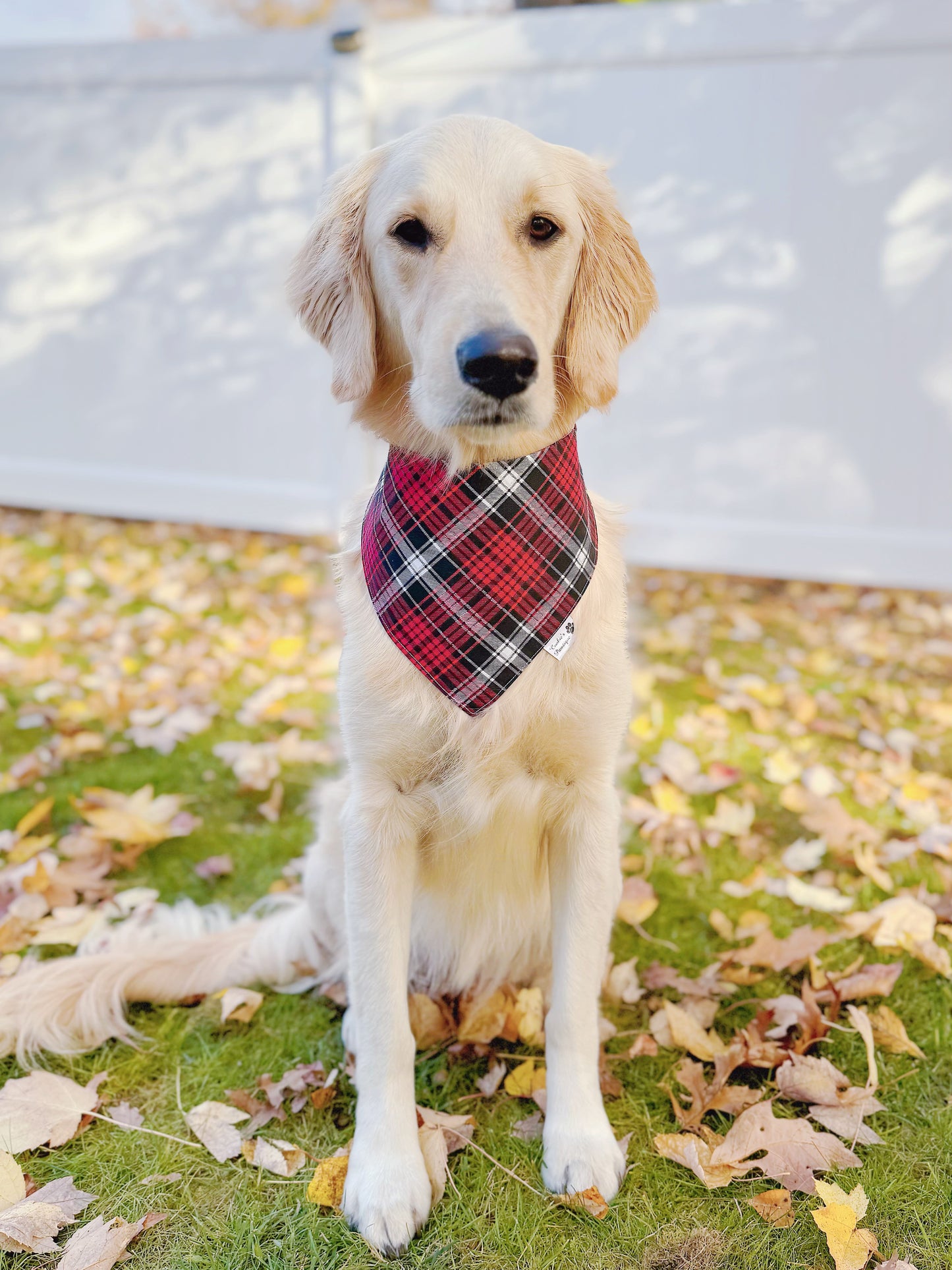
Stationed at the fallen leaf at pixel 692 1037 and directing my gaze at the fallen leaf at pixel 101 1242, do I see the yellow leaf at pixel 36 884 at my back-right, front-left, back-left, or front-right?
front-right

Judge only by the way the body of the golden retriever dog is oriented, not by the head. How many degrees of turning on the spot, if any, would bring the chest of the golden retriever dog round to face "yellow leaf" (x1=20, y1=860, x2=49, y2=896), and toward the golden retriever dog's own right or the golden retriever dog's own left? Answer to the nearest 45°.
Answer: approximately 135° to the golden retriever dog's own right

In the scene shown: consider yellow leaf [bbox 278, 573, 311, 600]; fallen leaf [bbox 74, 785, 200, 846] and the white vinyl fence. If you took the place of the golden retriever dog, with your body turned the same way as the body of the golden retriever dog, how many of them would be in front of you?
0

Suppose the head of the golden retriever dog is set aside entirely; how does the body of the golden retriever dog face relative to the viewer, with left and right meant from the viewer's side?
facing the viewer

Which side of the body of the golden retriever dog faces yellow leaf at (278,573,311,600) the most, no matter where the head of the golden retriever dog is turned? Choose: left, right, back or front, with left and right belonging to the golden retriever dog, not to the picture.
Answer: back
